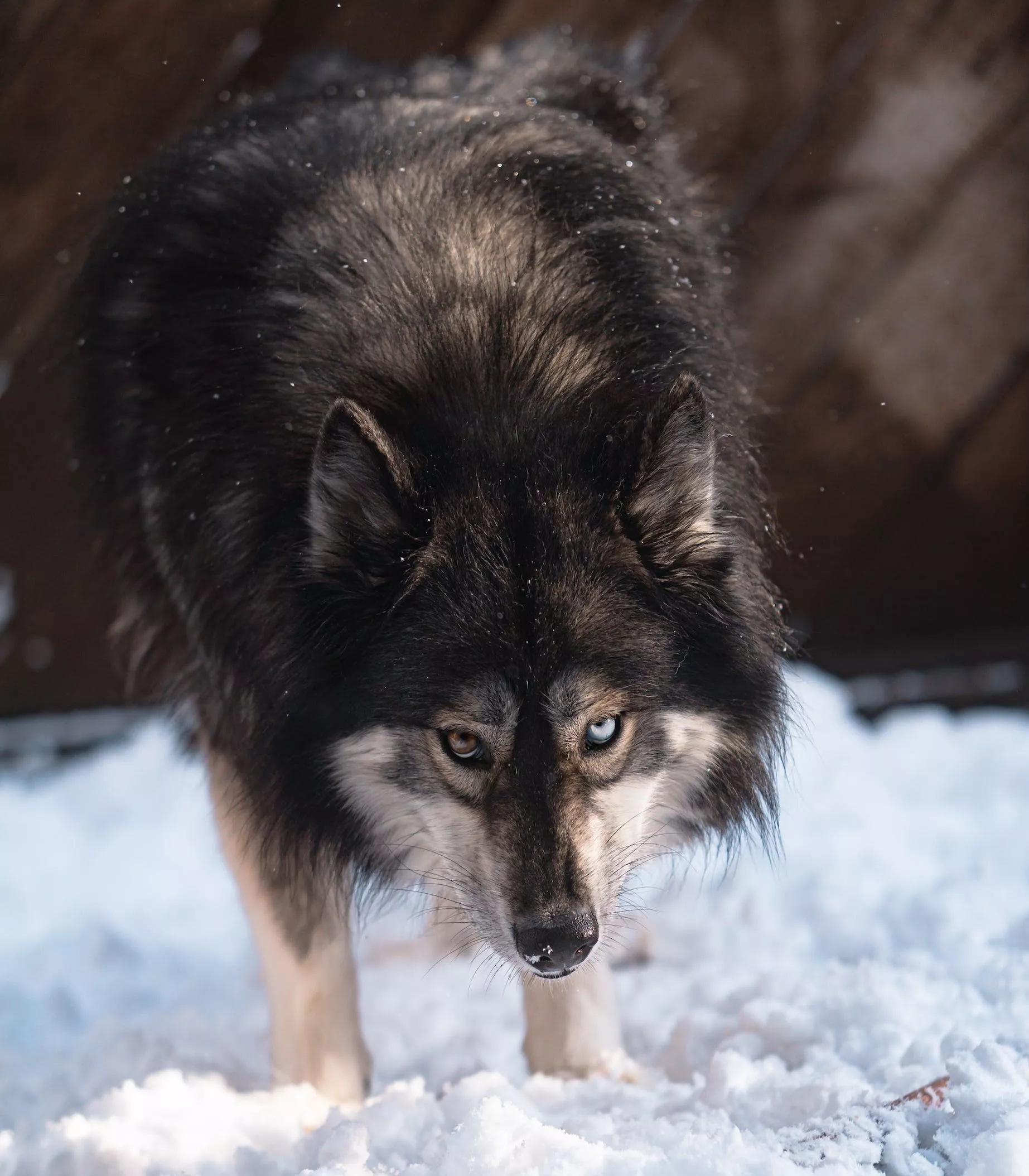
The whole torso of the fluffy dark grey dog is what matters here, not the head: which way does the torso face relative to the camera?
toward the camera
